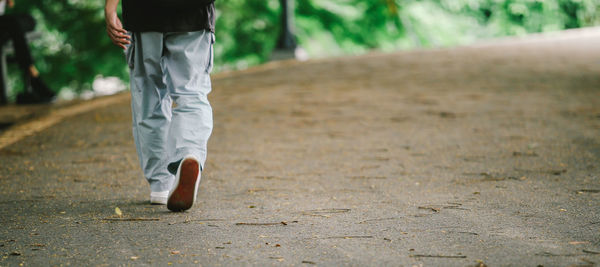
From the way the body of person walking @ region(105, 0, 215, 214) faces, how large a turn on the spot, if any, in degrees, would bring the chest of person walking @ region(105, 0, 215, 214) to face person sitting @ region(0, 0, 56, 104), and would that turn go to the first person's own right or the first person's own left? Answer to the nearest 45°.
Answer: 0° — they already face them

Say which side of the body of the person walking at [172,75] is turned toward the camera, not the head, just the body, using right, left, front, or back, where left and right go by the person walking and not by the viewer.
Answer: back
